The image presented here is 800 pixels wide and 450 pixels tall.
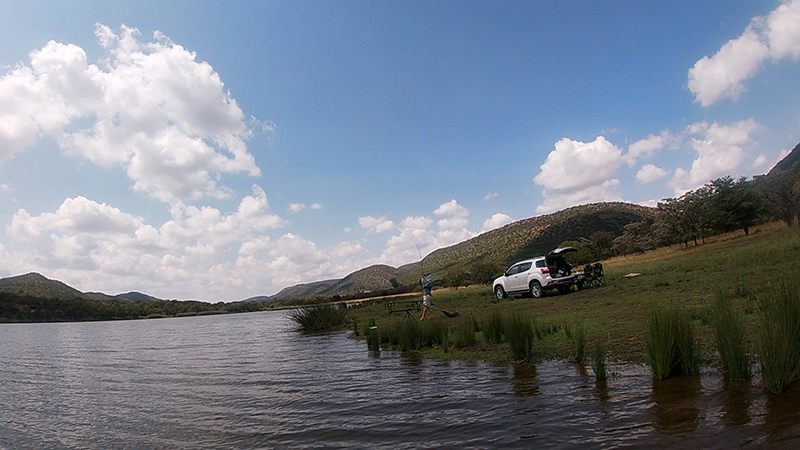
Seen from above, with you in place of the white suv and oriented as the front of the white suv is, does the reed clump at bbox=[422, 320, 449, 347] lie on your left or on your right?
on your left

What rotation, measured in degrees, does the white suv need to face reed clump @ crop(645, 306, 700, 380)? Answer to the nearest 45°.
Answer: approximately 135° to its left

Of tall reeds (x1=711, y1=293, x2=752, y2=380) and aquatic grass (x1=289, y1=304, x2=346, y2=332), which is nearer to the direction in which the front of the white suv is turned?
the aquatic grass

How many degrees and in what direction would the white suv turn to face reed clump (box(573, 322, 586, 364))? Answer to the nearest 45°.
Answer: approximately 135° to its left

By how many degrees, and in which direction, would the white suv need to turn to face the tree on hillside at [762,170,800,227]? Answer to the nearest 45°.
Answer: approximately 90° to its right

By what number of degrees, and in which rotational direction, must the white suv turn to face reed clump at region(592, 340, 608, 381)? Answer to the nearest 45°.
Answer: approximately 135° to its left

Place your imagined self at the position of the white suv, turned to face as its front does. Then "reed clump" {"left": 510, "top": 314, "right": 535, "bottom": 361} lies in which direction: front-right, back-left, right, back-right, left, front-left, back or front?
back-left

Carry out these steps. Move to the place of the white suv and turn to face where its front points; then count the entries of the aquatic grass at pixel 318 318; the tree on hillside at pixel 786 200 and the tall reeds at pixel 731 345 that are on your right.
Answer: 1

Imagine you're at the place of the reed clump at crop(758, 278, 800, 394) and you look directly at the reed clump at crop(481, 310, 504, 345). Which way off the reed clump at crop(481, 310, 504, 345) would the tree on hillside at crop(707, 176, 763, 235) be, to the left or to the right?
right

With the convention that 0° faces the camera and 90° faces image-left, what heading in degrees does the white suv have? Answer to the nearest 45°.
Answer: approximately 135°

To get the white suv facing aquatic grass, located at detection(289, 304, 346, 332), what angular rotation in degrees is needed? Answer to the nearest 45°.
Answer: approximately 45° to its left
